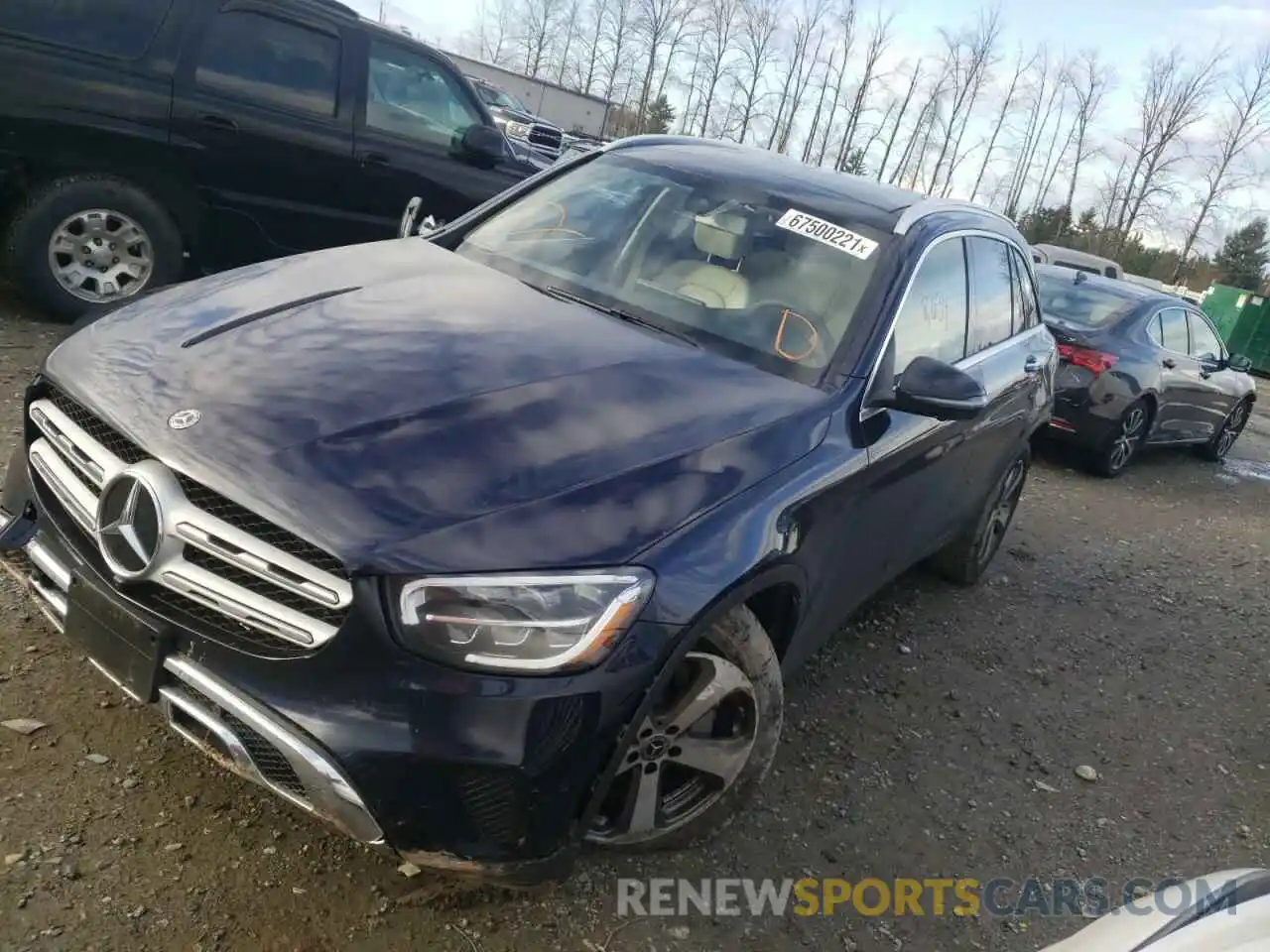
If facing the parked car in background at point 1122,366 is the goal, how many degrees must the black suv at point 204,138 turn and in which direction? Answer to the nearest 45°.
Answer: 0° — it already faces it

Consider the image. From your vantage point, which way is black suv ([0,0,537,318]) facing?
to the viewer's right

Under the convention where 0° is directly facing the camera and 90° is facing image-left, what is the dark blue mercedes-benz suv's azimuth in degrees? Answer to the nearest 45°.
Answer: approximately 45°

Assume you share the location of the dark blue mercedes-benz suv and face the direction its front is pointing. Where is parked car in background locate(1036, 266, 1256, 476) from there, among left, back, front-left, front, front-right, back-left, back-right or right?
back

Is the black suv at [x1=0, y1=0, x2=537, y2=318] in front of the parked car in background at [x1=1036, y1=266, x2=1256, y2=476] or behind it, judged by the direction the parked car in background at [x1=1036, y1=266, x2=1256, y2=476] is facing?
behind

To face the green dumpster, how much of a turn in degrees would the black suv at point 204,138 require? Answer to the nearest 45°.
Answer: approximately 45° to its left

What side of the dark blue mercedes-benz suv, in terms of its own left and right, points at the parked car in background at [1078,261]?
back

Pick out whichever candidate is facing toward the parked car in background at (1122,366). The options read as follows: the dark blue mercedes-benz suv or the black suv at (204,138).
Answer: the black suv

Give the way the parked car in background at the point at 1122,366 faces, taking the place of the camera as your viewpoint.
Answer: facing away from the viewer and to the right of the viewer

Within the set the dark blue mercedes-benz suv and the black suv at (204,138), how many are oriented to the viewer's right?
1
